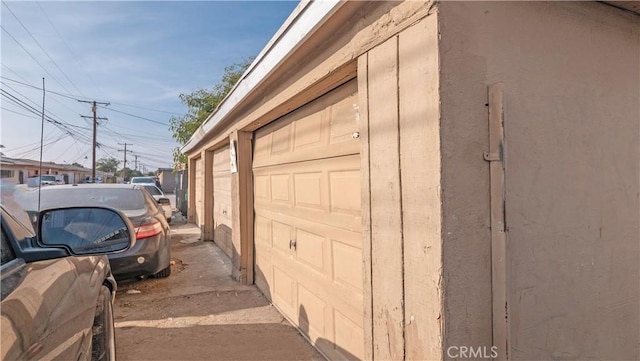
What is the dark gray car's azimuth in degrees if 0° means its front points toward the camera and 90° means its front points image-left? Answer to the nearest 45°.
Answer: approximately 180°

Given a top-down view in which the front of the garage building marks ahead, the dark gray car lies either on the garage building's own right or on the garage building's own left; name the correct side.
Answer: on the garage building's own right

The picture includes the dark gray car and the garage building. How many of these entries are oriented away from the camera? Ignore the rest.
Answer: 1

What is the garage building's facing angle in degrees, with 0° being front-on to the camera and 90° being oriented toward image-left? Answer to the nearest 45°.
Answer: approximately 45°

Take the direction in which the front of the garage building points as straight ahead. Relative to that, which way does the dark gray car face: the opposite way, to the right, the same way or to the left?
to the right

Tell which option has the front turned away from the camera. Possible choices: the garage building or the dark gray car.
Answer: the dark gray car
